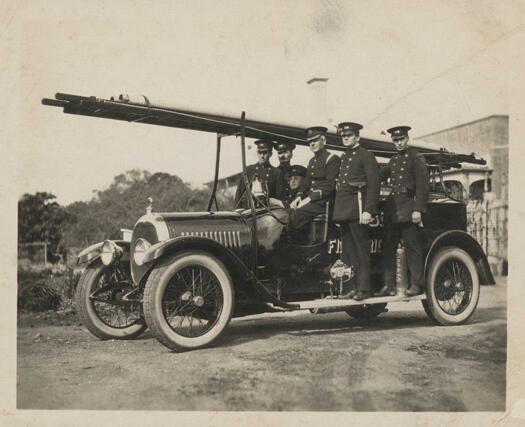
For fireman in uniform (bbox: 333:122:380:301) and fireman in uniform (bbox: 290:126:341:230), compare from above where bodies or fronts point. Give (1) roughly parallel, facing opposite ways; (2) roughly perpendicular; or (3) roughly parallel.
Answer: roughly parallel

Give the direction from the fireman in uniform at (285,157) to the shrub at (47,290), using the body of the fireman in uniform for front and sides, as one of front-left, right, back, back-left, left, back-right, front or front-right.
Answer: front-right

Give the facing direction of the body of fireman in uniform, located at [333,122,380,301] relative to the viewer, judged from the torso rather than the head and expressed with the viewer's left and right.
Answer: facing the viewer and to the left of the viewer

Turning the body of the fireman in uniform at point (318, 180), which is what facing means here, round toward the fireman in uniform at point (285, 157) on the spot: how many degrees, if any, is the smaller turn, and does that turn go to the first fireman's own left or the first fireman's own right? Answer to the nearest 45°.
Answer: approximately 90° to the first fireman's own right

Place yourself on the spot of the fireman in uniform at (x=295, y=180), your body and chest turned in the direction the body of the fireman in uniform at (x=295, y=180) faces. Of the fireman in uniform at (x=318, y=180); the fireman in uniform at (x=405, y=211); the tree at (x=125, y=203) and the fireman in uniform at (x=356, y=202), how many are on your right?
1

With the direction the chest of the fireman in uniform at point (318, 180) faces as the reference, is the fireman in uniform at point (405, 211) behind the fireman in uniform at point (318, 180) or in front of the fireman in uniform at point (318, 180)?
behind

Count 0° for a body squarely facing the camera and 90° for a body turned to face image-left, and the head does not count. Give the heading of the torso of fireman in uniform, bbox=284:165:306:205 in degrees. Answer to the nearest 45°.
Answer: approximately 45°

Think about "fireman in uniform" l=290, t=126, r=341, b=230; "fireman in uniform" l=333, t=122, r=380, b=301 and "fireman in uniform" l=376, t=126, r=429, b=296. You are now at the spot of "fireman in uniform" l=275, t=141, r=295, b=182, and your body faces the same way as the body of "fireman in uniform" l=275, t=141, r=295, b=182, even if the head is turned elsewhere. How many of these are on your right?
0

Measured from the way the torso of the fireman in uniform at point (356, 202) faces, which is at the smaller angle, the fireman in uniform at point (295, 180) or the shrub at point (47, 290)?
the shrub

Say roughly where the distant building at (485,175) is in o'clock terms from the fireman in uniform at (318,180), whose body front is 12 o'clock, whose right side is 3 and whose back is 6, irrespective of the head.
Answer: The distant building is roughly at 6 o'clock from the fireman in uniform.

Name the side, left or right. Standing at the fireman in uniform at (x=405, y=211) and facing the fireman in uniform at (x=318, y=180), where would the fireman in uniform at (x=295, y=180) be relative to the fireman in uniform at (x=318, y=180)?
right

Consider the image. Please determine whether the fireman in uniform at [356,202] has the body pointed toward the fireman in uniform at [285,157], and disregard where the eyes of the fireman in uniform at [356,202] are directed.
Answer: no

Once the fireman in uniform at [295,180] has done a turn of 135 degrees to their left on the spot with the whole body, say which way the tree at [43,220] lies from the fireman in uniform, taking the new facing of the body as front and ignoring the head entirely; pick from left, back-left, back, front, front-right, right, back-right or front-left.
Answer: back

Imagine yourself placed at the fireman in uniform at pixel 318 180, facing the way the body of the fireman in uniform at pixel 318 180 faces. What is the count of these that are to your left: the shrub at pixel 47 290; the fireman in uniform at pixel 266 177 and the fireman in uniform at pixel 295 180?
0

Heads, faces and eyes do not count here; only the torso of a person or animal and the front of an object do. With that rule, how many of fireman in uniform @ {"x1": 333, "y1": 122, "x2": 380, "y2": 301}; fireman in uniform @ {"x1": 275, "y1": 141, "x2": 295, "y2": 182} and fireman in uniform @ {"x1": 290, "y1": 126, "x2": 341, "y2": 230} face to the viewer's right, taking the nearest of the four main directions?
0

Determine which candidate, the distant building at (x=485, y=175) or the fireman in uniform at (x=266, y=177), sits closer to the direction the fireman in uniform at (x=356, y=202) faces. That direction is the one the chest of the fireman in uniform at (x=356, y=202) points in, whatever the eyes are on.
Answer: the fireman in uniform
